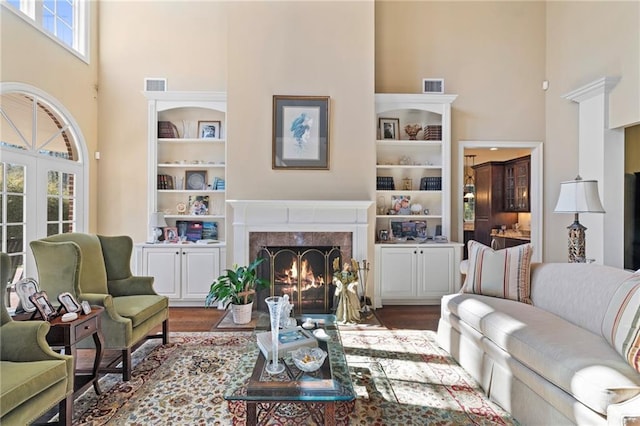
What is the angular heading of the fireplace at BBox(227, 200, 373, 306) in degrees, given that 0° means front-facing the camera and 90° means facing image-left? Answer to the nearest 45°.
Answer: approximately 0°

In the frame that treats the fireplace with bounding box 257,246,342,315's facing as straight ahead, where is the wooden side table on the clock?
The wooden side table is roughly at 1 o'clock from the fireplace.

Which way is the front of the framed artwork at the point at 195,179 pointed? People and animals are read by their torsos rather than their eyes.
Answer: toward the camera

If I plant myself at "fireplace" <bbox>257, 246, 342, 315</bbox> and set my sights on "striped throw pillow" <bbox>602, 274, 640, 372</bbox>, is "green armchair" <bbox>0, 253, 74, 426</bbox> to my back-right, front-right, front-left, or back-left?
front-right

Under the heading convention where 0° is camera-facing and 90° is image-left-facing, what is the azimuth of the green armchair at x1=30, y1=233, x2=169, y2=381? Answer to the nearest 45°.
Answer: approximately 315°

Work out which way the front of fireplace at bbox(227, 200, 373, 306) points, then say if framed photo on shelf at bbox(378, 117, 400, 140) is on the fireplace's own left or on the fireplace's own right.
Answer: on the fireplace's own left

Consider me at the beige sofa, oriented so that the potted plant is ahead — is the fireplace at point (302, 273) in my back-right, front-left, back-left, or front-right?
front-right

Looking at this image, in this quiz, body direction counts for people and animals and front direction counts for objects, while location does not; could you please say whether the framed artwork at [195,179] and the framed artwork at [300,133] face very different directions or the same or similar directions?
same or similar directions

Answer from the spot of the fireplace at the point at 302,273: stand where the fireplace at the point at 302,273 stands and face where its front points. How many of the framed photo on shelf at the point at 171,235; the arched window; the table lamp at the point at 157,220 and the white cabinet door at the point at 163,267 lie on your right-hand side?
4

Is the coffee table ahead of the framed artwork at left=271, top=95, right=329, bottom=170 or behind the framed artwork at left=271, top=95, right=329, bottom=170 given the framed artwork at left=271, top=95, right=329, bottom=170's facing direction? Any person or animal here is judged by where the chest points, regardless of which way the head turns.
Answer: ahead

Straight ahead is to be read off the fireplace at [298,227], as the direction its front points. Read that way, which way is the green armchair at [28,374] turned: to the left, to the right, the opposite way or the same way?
to the left

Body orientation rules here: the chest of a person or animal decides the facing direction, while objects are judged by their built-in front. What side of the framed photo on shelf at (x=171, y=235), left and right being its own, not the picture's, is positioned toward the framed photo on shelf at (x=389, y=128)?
left

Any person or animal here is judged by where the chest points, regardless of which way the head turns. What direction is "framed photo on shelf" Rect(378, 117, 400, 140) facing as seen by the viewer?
toward the camera
